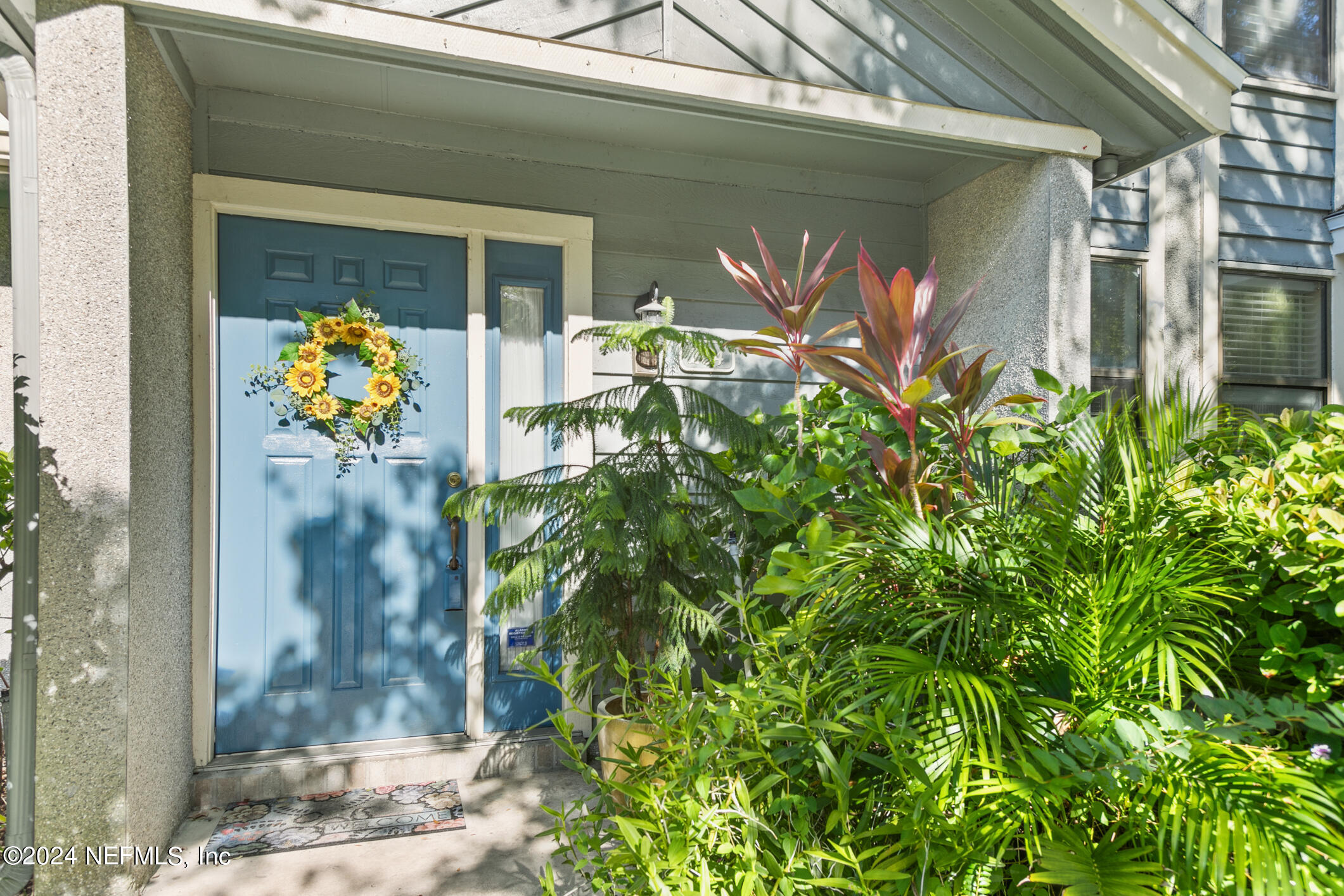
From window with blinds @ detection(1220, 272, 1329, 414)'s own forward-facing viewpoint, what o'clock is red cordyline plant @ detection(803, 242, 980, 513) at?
The red cordyline plant is roughly at 2 o'clock from the window with blinds.

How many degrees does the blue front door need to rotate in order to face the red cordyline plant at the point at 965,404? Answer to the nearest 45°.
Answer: approximately 45° to its left

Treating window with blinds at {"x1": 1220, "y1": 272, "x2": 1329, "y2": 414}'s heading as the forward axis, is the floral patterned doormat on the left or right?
on its right

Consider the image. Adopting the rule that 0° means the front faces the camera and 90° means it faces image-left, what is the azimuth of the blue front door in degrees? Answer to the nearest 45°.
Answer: approximately 0°

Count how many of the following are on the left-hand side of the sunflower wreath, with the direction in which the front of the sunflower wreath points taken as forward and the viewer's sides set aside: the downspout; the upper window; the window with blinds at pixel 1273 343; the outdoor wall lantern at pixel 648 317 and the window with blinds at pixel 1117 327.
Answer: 4

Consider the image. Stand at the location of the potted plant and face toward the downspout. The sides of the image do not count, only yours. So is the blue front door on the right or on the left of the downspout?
right

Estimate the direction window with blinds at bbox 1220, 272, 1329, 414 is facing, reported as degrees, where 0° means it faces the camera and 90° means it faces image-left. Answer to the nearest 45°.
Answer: approximately 315°

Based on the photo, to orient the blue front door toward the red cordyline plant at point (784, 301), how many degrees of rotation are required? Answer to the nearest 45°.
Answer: approximately 45° to its left

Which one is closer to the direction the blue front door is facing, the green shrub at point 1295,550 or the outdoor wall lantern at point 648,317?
the green shrub

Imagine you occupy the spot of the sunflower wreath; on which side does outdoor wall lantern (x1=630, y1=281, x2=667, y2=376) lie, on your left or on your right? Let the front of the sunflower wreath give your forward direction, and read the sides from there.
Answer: on your left
